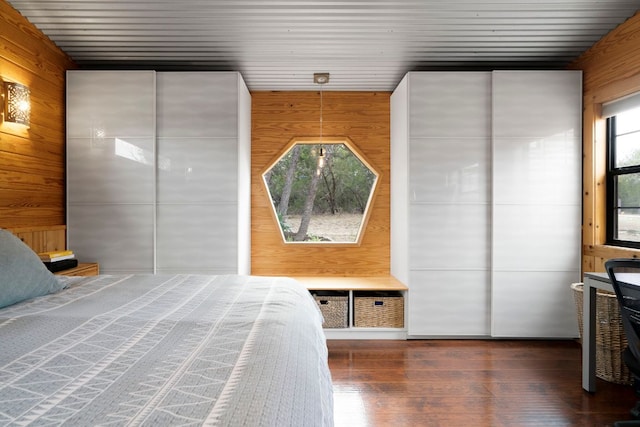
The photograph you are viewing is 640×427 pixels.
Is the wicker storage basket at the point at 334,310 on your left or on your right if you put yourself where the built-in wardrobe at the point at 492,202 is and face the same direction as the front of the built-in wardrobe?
on your right

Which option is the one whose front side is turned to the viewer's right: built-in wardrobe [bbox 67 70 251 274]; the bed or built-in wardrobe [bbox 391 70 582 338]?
the bed

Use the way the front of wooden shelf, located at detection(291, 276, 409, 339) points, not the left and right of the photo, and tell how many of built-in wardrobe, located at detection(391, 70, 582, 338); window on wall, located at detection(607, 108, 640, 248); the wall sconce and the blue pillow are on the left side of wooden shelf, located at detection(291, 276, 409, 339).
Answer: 2

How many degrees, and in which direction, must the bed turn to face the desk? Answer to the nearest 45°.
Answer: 0° — it already faces it

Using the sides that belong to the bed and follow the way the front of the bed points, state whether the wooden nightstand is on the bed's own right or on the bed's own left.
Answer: on the bed's own left

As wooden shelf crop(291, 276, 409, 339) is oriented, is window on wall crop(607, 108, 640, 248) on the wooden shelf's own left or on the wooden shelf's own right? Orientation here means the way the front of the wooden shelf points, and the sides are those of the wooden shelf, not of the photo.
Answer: on the wooden shelf's own left

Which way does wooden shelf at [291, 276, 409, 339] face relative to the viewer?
toward the camera

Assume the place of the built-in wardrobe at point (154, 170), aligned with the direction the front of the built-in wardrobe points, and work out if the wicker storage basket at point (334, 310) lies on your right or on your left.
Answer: on your left

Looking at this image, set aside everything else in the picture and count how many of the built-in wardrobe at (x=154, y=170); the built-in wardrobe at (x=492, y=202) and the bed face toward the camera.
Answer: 2

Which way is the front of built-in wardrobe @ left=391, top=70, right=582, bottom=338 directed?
toward the camera

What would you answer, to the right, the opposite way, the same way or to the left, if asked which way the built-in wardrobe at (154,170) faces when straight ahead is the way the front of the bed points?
to the right

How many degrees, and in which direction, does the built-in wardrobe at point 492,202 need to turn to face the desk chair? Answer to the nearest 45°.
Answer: approximately 45° to its left

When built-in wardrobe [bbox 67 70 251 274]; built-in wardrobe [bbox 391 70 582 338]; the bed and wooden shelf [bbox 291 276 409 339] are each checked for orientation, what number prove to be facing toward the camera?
3
